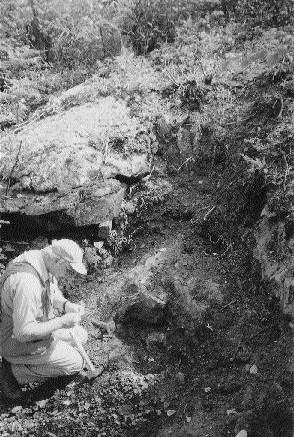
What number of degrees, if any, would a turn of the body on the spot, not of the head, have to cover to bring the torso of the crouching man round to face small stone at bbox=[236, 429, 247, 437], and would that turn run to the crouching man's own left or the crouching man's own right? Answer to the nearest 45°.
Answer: approximately 45° to the crouching man's own right

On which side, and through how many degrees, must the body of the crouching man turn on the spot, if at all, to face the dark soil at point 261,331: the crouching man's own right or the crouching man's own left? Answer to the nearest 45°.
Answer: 0° — they already face it

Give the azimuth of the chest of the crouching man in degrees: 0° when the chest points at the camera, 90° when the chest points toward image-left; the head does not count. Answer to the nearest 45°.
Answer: approximately 270°

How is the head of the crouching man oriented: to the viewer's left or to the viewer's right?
to the viewer's right

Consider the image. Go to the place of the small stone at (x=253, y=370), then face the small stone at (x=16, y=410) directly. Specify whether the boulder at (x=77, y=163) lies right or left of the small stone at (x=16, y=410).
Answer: right

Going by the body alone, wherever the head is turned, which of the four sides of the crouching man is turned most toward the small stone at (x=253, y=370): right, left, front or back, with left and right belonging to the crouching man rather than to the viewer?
front

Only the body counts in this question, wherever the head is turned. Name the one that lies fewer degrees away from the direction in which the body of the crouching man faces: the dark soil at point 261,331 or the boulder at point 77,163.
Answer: the dark soil

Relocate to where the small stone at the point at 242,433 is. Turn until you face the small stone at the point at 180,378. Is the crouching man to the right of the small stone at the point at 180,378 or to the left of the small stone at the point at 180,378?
left

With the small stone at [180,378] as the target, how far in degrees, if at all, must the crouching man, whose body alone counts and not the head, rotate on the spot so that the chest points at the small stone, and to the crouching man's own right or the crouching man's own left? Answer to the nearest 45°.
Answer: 0° — they already face it

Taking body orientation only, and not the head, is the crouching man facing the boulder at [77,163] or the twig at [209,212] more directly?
the twig
